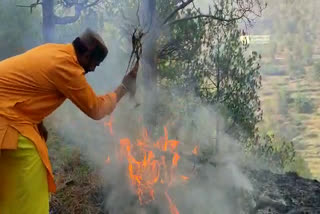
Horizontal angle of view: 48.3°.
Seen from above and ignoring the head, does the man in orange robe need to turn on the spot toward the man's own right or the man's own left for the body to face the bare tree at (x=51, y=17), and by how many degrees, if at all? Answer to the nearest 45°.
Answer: approximately 90° to the man's own left

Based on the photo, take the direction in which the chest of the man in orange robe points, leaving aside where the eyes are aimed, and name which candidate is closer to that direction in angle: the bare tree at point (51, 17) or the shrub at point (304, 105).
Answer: the shrub

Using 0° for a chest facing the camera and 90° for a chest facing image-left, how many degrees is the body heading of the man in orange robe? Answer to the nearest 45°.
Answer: approximately 270°

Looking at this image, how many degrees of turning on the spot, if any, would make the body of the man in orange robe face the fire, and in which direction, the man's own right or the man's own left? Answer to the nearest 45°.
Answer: approximately 45° to the man's own left

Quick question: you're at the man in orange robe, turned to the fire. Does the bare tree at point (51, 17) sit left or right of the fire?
left

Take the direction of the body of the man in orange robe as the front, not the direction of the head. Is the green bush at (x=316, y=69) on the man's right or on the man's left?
on the man's left

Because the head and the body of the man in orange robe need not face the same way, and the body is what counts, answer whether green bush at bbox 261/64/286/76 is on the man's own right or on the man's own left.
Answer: on the man's own left
